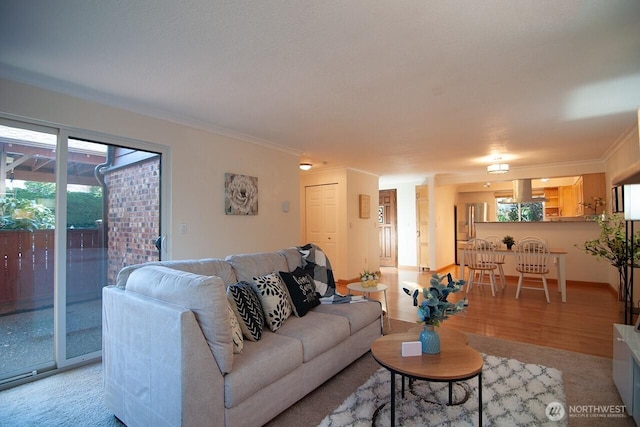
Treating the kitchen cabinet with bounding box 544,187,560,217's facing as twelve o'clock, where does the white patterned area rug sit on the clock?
The white patterned area rug is roughly at 12 o'clock from the kitchen cabinet.

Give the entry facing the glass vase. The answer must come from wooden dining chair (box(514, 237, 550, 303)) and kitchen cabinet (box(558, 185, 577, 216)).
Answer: the kitchen cabinet

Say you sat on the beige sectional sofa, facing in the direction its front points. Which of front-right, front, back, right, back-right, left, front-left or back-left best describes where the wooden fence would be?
back

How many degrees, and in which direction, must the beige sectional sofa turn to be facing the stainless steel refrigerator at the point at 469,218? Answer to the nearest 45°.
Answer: approximately 90° to its left

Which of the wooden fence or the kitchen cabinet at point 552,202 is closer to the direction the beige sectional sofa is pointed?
the kitchen cabinet

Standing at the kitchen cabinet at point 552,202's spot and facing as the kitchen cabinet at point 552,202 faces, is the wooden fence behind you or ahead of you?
ahead

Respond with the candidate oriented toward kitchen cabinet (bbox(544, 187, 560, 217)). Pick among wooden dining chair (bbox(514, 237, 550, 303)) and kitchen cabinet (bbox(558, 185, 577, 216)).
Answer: the wooden dining chair

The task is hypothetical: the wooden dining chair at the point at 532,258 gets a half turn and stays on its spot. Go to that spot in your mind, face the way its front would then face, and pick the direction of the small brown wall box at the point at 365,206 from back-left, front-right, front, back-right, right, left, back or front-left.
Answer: right

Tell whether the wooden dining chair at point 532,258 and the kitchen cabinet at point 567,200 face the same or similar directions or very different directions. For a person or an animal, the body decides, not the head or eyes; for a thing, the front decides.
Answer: very different directions

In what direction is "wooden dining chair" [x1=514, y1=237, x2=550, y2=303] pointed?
away from the camera

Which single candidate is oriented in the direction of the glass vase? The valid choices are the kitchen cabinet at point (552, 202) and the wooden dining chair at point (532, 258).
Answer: the kitchen cabinet

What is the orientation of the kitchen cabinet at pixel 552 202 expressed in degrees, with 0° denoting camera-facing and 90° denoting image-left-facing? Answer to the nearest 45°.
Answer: approximately 0°

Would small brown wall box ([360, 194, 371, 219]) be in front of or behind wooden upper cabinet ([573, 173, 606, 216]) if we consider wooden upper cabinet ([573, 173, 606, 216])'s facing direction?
in front
